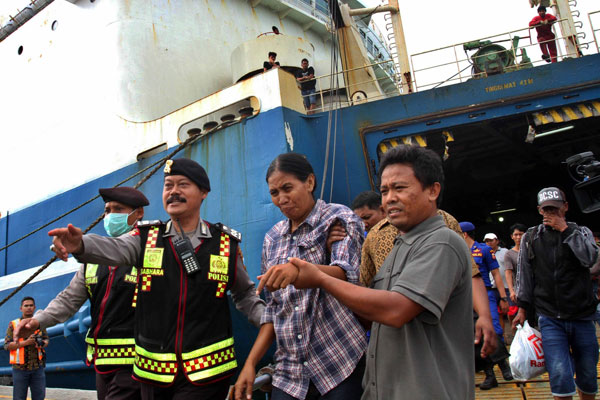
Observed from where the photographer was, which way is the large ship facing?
facing away from the viewer and to the left of the viewer

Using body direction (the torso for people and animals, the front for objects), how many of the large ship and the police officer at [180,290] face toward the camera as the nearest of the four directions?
1

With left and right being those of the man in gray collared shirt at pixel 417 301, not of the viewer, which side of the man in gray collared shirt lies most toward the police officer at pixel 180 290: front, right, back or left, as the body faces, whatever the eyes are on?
right

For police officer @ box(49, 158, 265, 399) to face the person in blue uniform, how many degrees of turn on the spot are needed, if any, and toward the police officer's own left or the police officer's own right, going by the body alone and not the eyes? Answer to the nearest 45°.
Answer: approximately 135° to the police officer's own left

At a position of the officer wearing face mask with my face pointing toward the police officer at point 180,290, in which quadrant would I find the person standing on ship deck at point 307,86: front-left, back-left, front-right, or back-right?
back-left

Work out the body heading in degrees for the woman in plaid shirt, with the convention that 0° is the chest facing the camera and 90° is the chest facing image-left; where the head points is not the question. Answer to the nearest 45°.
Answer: approximately 45°
